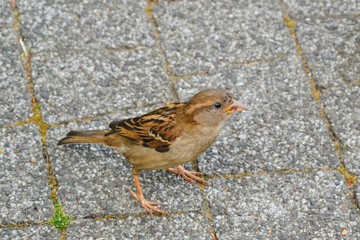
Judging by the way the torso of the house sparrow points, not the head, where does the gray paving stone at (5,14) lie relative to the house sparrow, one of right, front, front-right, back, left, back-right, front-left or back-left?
back-left

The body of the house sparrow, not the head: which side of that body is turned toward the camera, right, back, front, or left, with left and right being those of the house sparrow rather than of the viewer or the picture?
right

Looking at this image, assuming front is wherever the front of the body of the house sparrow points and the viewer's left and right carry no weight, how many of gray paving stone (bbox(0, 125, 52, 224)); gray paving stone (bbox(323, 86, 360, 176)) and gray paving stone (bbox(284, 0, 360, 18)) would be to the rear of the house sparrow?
1

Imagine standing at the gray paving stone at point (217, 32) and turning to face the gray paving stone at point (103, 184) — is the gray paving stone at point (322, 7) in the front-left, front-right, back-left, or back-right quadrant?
back-left

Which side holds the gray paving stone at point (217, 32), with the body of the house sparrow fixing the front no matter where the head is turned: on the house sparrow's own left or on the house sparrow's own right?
on the house sparrow's own left

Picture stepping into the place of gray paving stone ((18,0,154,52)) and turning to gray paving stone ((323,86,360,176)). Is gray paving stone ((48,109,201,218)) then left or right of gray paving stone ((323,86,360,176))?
right

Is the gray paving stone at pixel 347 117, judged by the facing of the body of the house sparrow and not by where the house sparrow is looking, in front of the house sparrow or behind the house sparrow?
in front

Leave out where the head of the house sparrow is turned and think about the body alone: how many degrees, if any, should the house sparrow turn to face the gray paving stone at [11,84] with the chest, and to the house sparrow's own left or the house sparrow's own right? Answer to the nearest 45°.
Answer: approximately 135° to the house sparrow's own left

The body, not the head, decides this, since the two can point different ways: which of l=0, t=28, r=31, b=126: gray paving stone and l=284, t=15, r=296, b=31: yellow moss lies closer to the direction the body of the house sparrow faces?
the yellow moss

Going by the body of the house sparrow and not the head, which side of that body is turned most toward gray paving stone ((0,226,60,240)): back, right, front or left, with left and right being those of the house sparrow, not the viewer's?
back

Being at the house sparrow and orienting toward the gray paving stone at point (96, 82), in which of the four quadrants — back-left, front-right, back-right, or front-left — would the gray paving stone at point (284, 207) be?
back-right
